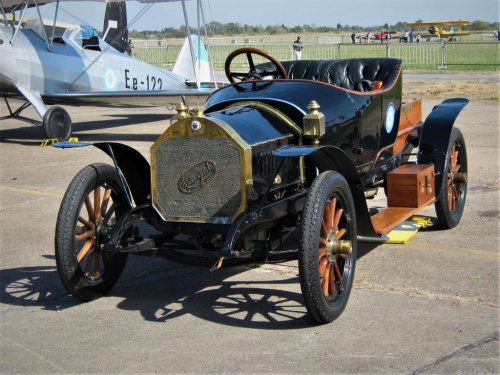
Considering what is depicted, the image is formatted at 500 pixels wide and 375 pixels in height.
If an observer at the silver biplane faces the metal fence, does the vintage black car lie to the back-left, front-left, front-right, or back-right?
back-right

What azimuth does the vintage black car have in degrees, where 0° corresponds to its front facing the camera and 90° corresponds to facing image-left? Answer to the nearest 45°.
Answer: approximately 45°

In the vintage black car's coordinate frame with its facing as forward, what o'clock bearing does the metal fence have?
The metal fence is roughly at 5 o'clock from the vintage black car.

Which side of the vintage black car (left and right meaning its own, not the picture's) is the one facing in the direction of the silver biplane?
right
